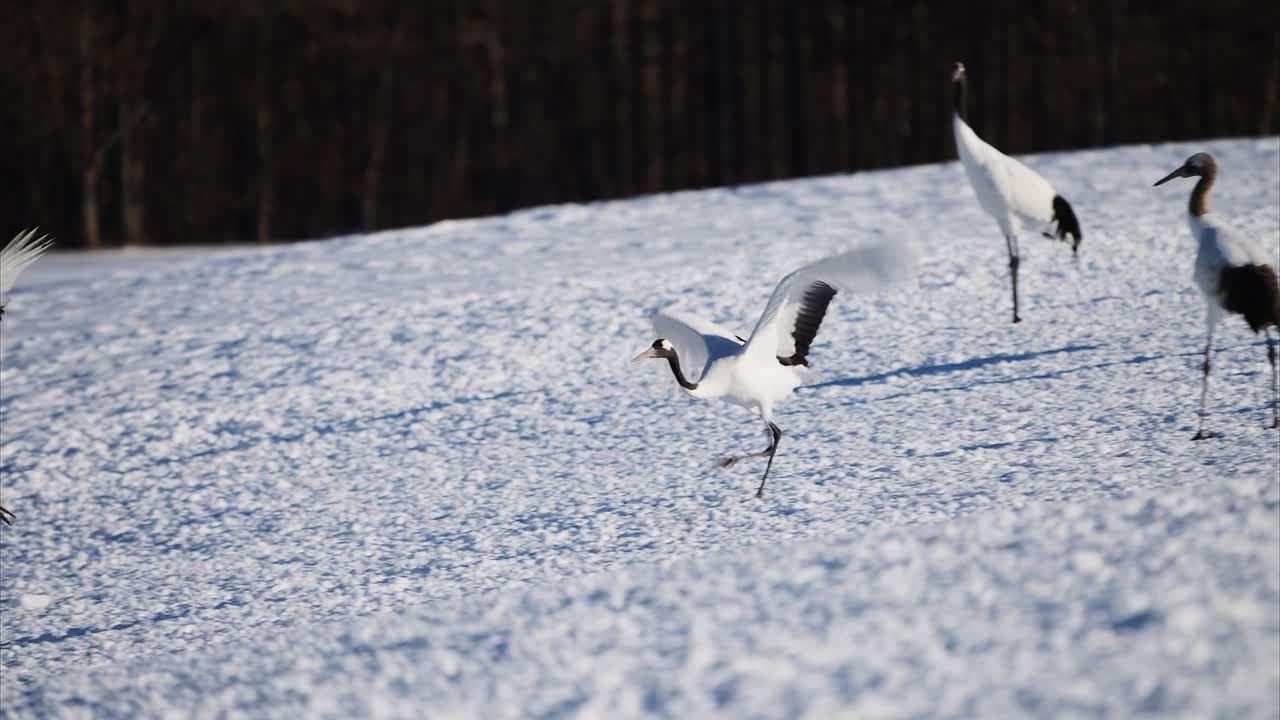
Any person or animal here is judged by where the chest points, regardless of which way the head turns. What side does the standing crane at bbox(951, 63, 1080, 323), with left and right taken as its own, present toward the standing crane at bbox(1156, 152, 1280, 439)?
left

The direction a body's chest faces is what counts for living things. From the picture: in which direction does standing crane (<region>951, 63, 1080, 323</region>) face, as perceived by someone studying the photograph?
facing to the left of the viewer

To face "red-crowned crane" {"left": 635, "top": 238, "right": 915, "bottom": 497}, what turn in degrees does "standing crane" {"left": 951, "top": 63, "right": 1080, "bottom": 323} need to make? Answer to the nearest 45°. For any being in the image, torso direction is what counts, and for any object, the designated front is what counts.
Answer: approximately 90° to its left

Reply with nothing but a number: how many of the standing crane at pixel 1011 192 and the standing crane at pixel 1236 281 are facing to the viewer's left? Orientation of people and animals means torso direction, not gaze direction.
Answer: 2

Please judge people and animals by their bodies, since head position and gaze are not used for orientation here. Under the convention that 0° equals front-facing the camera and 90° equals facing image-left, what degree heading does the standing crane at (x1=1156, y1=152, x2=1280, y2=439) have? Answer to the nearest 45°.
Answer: approximately 90°

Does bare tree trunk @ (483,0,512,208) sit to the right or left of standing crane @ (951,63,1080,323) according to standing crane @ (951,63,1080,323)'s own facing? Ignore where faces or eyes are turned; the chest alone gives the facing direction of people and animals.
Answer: on its right

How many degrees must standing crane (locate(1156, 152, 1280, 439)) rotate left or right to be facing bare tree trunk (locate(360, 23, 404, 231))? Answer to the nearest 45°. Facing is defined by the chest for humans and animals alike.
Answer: approximately 45° to its right

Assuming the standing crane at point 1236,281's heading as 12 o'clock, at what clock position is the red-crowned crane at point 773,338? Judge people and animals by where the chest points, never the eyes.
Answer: The red-crowned crane is roughly at 11 o'clock from the standing crane.
